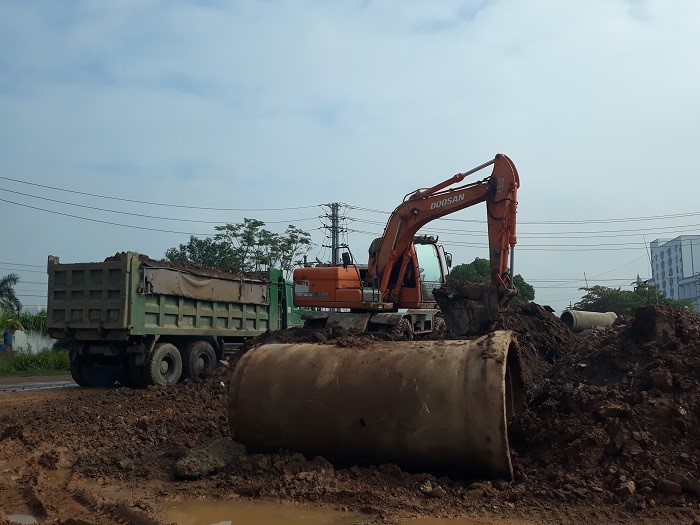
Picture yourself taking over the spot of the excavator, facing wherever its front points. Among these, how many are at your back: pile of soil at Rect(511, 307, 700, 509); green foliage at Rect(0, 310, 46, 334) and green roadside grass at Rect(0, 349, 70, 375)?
2

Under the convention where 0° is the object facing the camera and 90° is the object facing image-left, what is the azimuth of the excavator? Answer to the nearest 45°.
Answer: approximately 315°

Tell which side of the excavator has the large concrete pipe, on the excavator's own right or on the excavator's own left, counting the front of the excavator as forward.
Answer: on the excavator's own right

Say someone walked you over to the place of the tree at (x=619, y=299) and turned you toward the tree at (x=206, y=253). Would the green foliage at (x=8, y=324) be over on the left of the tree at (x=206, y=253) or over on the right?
left

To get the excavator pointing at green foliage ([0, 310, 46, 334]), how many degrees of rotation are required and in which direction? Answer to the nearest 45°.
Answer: approximately 180°

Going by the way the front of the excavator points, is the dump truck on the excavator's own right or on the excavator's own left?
on the excavator's own right

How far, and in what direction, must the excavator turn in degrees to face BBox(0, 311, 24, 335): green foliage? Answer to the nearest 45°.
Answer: approximately 180°

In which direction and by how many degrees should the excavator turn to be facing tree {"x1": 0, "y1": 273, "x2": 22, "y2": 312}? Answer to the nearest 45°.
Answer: approximately 180°

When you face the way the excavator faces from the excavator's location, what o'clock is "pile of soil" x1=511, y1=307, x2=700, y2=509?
The pile of soil is roughly at 1 o'clock from the excavator.

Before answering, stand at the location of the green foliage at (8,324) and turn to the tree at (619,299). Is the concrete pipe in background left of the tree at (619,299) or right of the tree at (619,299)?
right

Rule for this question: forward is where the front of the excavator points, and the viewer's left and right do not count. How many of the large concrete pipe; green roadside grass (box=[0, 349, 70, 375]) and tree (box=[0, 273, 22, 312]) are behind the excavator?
2

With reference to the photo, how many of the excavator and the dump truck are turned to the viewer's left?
0

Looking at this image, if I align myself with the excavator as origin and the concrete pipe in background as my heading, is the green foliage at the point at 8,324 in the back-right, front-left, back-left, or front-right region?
back-left
